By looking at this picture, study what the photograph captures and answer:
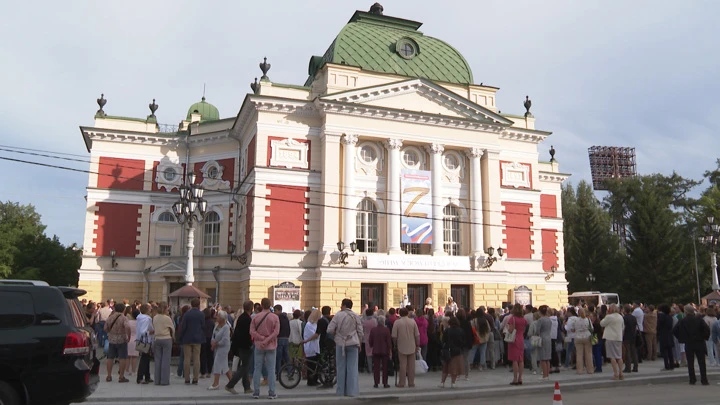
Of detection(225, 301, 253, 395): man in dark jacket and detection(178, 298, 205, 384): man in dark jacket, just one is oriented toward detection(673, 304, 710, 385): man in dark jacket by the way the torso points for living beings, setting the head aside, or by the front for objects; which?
detection(225, 301, 253, 395): man in dark jacket

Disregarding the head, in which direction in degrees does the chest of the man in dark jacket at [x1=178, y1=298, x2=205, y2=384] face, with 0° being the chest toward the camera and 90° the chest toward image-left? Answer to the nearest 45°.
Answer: approximately 180°

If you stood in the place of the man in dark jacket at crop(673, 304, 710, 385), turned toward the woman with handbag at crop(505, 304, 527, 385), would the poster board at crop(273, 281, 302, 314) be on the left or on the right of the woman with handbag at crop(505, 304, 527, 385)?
right

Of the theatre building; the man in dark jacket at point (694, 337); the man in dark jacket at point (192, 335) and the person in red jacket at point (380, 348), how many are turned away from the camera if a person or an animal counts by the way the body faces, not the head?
3

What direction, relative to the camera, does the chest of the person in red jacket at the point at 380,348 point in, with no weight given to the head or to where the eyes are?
away from the camera

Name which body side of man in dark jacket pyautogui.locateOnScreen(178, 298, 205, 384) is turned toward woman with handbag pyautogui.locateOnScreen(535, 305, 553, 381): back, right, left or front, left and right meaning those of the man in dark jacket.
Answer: right

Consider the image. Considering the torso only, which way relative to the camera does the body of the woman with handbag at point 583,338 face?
away from the camera

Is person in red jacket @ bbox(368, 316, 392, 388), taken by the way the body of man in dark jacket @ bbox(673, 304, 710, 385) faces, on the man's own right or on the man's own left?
on the man's own left

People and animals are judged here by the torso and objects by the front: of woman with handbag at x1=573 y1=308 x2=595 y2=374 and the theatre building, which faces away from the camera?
the woman with handbag

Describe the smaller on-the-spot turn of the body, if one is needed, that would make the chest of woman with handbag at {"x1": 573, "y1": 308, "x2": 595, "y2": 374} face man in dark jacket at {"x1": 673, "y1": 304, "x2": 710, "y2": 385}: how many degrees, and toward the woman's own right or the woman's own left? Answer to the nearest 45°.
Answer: approximately 135° to the woman's own right
